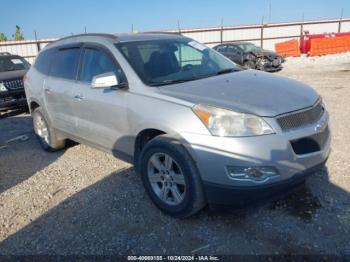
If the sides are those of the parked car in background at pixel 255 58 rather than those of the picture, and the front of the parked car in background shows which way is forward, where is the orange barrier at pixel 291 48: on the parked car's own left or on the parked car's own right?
on the parked car's own left

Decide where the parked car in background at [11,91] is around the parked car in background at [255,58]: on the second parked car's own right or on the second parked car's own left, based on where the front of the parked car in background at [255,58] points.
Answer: on the second parked car's own right

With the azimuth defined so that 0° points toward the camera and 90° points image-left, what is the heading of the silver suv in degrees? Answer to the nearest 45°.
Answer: approximately 315°

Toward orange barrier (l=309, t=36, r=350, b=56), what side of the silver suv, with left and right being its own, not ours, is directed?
left

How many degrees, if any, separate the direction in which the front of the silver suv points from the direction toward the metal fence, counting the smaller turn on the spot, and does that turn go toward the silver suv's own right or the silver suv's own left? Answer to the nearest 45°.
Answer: approximately 135° to the silver suv's own left

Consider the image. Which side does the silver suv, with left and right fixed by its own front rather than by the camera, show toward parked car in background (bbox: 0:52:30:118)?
back

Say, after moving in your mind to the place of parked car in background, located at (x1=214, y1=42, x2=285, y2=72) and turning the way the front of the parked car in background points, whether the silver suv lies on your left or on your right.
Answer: on your right

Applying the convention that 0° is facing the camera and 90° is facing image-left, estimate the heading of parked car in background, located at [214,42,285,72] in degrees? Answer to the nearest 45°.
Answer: approximately 315°

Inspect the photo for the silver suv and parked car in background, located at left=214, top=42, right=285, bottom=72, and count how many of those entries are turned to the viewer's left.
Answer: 0

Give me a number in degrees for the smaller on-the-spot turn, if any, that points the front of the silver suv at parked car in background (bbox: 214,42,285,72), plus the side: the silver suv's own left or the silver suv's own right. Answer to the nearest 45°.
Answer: approximately 135° to the silver suv's own left

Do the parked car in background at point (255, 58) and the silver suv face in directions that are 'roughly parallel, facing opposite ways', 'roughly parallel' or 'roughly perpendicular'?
roughly parallel
